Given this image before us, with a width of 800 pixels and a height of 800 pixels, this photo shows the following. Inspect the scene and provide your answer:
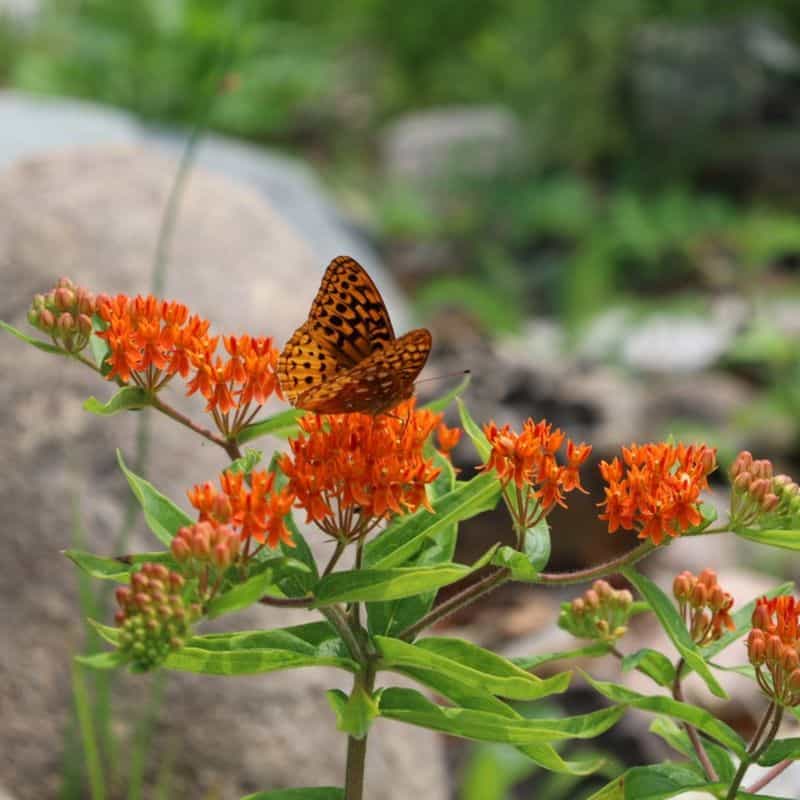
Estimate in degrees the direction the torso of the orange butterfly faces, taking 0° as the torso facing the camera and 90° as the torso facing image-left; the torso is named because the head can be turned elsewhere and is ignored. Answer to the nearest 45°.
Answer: approximately 270°
